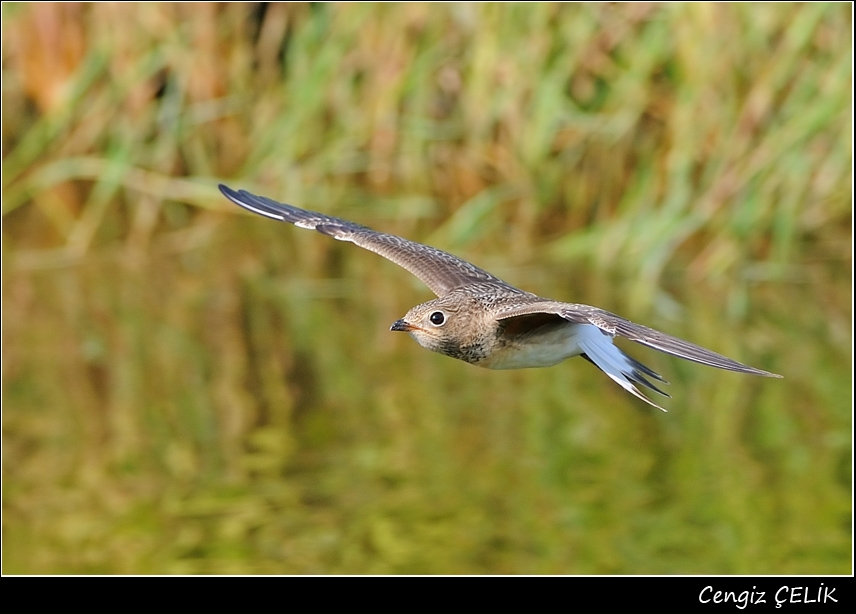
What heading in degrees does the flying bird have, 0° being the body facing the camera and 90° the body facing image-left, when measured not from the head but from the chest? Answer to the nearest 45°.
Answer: approximately 45°
